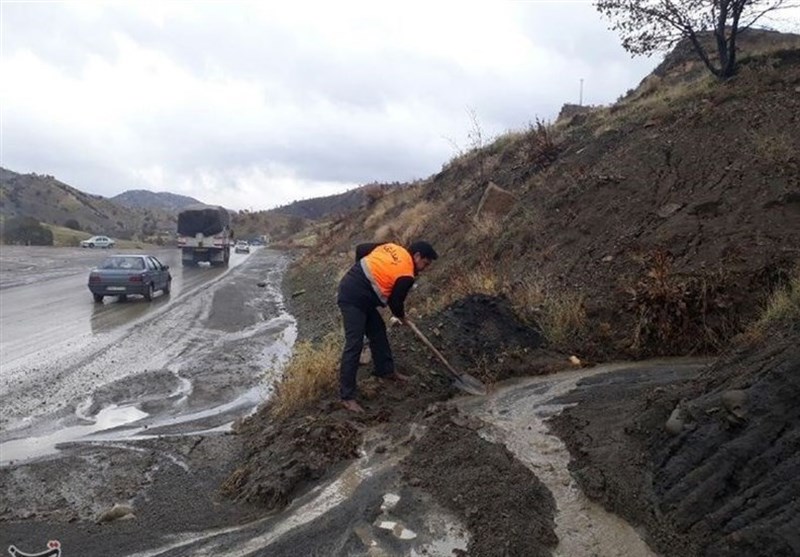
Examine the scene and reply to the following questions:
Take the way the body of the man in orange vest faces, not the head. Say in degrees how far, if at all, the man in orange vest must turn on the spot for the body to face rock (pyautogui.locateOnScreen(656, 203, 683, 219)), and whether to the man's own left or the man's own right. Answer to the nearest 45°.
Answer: approximately 45° to the man's own left

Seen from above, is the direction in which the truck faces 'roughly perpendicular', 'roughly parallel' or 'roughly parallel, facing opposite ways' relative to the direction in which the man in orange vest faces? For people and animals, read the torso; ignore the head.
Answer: roughly perpendicular

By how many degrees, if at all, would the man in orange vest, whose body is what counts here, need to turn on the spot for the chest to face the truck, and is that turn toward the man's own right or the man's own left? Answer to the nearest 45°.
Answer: approximately 90° to the man's own left

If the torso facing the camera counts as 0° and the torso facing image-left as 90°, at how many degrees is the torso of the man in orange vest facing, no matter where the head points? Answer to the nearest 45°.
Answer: approximately 270°

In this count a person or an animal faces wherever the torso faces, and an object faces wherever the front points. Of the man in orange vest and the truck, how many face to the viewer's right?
1

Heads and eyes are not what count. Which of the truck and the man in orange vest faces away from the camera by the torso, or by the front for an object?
the truck

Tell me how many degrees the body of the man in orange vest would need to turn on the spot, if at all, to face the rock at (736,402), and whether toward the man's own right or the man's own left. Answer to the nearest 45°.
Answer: approximately 45° to the man's own right

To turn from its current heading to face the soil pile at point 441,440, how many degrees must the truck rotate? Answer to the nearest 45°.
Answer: approximately 180°

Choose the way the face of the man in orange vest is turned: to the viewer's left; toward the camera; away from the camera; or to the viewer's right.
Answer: to the viewer's right

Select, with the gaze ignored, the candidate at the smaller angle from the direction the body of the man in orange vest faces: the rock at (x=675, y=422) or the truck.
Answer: the rock

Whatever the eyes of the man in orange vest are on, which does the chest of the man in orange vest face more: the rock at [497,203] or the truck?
the rock

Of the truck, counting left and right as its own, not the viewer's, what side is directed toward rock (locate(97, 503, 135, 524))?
back

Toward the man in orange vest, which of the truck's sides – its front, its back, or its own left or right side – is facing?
back

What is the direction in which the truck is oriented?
away from the camera
